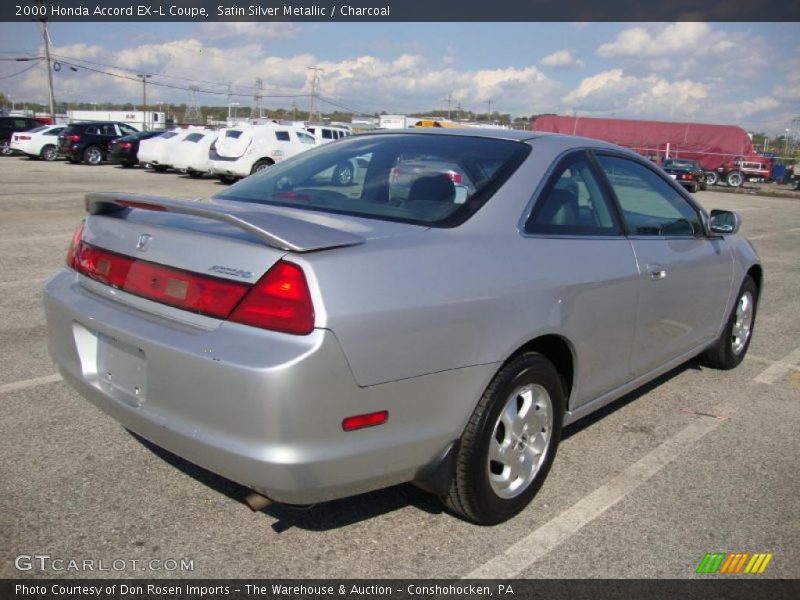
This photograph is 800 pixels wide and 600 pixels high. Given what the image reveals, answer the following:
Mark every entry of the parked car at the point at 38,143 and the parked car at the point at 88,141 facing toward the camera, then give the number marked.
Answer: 0

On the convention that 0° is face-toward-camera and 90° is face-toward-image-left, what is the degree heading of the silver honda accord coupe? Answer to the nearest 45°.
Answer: approximately 225°

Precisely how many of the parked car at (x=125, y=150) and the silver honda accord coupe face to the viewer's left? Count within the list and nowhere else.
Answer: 0

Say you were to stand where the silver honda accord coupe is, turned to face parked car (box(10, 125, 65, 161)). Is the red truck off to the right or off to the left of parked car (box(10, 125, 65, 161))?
right

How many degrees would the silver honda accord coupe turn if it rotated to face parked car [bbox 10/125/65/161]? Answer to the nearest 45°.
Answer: approximately 90° to its left

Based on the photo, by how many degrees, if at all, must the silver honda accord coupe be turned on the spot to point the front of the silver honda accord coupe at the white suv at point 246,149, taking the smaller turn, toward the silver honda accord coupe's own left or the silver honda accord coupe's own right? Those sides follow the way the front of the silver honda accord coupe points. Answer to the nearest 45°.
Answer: approximately 45° to the silver honda accord coupe's own left

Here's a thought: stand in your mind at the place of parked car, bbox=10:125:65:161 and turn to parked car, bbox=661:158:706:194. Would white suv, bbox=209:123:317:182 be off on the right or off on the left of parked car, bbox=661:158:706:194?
right

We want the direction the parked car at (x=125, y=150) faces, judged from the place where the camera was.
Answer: facing away from the viewer and to the right of the viewer

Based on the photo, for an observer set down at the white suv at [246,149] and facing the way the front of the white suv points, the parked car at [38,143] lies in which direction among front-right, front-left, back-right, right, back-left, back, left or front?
left
